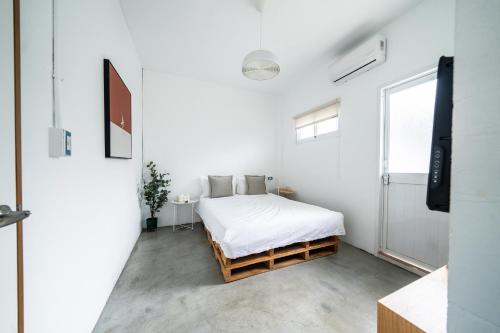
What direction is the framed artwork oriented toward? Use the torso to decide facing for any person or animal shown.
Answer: to the viewer's right

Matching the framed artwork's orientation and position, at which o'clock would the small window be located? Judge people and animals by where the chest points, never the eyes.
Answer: The small window is roughly at 12 o'clock from the framed artwork.

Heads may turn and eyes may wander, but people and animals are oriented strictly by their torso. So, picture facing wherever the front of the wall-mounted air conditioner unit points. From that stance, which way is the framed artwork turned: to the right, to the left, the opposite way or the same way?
the opposite way

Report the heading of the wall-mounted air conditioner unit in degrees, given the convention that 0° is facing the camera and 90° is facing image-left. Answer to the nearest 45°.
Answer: approximately 45°

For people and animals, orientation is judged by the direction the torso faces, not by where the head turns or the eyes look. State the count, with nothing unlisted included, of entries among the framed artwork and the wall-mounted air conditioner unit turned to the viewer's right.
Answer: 1

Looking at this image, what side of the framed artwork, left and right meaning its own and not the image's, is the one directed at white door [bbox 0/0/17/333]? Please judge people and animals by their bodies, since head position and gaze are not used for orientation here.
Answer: right

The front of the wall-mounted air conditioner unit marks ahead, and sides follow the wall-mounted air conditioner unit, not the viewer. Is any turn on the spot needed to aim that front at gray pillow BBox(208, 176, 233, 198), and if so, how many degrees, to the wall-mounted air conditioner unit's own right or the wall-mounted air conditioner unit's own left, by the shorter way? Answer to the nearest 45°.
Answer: approximately 45° to the wall-mounted air conditioner unit's own right

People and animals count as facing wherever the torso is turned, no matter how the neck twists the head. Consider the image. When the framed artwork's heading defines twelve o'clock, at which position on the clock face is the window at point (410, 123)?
The window is roughly at 1 o'clock from the framed artwork.

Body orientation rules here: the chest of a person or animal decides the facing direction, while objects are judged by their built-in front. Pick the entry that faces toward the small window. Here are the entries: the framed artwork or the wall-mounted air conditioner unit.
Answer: the framed artwork
